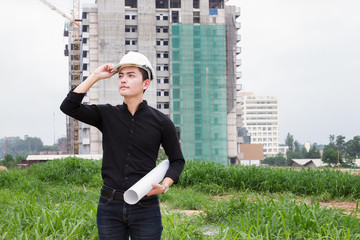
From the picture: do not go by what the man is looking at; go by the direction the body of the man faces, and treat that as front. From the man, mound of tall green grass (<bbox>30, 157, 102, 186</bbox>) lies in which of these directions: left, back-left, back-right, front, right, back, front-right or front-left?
back

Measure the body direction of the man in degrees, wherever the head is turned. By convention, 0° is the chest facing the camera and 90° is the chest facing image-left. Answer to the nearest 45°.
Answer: approximately 0°
